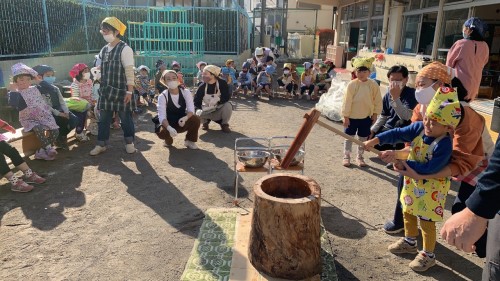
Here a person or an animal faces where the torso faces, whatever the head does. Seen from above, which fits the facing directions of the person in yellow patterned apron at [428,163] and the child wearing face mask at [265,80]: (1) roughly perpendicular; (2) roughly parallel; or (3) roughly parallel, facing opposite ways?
roughly perpendicular

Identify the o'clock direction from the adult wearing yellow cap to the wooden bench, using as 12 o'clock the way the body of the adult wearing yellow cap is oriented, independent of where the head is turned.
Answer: The wooden bench is roughly at 2 o'clock from the adult wearing yellow cap.

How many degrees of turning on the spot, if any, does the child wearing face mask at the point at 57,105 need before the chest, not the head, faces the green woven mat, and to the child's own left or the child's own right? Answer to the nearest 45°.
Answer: approximately 45° to the child's own right

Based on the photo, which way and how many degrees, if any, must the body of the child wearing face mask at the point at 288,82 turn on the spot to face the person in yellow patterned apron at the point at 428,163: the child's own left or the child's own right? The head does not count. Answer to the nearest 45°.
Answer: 0° — they already face them

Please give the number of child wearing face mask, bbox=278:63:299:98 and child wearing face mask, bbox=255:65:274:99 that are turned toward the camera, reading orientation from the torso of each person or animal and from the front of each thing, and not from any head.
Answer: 2

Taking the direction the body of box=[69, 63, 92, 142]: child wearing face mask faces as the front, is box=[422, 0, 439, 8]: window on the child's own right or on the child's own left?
on the child's own left

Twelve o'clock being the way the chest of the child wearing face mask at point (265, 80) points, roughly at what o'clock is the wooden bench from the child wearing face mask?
The wooden bench is roughly at 1 o'clock from the child wearing face mask.

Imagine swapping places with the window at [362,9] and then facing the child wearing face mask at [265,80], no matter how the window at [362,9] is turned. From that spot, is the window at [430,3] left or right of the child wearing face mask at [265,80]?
left

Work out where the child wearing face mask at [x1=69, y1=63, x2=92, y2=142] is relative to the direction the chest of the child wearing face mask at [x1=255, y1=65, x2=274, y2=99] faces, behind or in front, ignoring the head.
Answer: in front

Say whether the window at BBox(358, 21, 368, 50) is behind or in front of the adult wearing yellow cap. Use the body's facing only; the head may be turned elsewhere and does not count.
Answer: behind

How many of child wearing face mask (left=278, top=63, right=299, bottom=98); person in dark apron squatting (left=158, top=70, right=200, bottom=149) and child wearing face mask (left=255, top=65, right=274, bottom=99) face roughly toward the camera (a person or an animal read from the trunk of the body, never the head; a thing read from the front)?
3
